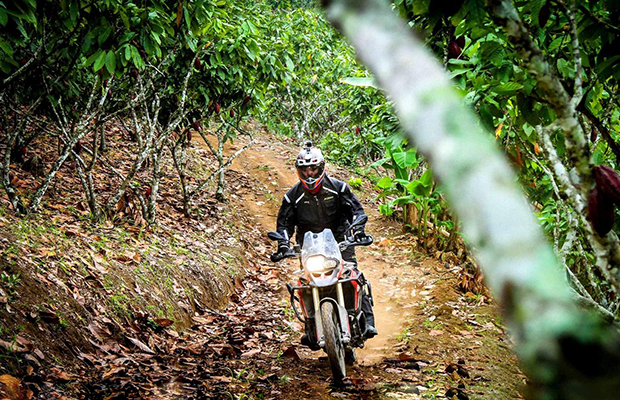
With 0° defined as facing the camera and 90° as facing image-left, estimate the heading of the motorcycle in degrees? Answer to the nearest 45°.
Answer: approximately 0°

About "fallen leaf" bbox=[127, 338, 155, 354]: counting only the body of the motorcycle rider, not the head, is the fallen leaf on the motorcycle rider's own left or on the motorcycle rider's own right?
on the motorcycle rider's own right

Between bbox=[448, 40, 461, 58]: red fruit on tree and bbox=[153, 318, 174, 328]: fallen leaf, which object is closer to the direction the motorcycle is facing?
the red fruit on tree

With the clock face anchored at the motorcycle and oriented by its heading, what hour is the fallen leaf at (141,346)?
The fallen leaf is roughly at 3 o'clock from the motorcycle.

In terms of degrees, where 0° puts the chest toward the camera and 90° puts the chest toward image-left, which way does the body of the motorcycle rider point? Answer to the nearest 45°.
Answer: approximately 0°

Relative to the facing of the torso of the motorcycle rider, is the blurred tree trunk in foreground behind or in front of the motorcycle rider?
in front

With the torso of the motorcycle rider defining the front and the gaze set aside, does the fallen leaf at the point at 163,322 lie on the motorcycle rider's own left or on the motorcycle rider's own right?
on the motorcycle rider's own right

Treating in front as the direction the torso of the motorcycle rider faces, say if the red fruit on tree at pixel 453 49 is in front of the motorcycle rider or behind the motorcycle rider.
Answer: in front
